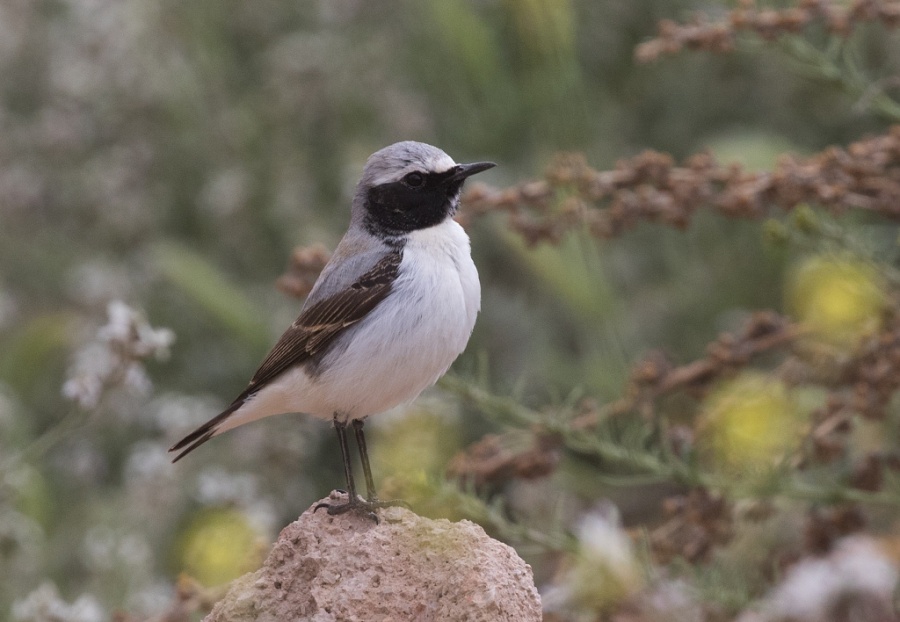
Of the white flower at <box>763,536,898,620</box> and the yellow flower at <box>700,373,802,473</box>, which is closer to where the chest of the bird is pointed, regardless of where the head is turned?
the white flower

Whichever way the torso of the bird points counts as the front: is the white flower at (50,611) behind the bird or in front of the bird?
behind

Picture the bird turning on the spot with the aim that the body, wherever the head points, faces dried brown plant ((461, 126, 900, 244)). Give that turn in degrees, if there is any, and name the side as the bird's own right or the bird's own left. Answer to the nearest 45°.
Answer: approximately 45° to the bird's own left

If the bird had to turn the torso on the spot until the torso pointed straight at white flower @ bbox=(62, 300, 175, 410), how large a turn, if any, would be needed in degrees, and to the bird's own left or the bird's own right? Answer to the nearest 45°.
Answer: approximately 135° to the bird's own left

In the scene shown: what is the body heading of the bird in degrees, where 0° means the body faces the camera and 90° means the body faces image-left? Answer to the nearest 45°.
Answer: approximately 270°

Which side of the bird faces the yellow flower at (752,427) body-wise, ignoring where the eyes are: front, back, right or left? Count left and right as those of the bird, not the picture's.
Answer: left

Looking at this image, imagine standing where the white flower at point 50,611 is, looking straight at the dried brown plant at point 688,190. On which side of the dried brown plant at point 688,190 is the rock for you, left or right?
right

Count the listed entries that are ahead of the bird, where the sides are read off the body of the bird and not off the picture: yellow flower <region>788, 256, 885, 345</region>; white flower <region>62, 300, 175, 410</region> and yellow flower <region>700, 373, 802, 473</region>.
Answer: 2

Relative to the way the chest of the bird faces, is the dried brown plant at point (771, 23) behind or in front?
in front

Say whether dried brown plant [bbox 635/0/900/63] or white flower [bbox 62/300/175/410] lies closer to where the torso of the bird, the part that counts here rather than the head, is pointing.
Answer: the dried brown plant
